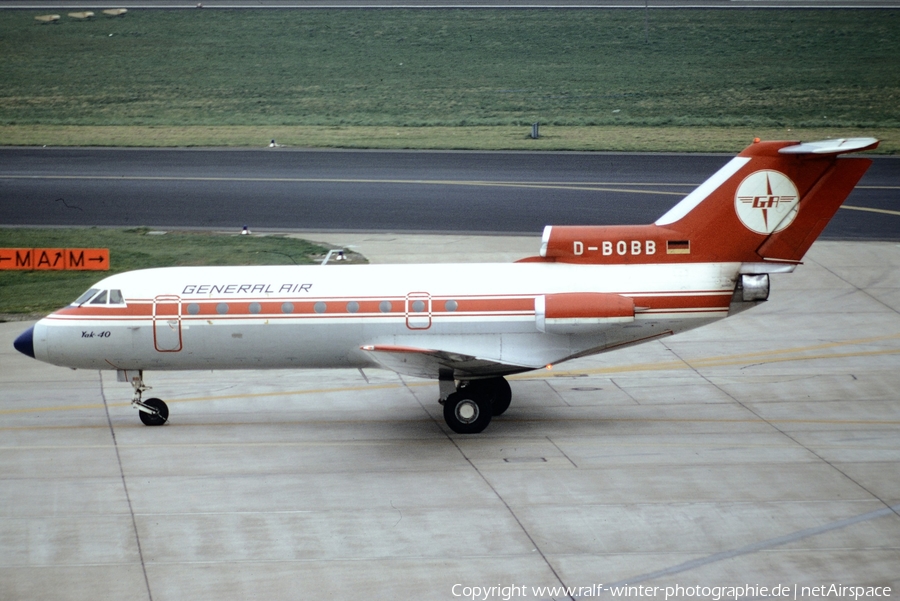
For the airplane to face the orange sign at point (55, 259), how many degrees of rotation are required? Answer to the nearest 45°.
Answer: approximately 45° to its right

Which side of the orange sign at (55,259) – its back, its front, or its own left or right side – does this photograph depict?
front

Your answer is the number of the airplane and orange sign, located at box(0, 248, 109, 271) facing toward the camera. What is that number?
1

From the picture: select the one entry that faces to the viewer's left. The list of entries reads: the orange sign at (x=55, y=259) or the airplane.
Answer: the airplane

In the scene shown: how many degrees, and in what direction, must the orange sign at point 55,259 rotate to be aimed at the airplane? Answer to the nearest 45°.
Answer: approximately 45° to its left

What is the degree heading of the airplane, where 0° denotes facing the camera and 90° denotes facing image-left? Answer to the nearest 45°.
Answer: approximately 90°

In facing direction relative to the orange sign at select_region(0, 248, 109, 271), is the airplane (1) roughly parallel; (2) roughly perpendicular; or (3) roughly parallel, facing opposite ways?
roughly perpendicular
